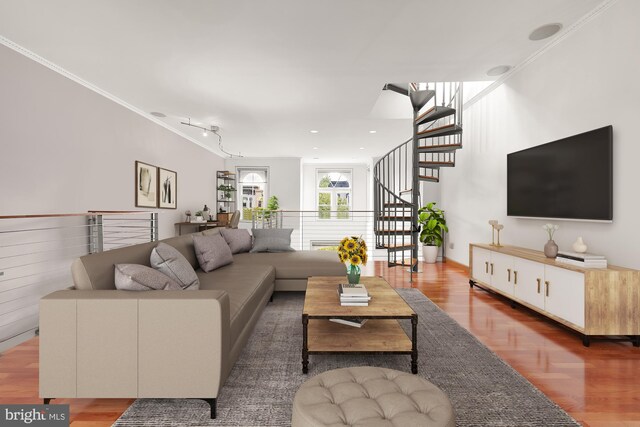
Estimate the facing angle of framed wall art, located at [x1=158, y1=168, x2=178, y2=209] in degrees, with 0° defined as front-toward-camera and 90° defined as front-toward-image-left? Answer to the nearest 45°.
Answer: approximately 315°

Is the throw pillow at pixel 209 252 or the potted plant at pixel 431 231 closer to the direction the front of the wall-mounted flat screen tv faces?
the throw pillow

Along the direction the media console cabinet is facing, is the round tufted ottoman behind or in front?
in front

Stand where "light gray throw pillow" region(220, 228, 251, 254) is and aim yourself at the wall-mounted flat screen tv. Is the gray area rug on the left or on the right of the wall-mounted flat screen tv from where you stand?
right

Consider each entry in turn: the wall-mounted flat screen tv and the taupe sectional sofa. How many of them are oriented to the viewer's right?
1

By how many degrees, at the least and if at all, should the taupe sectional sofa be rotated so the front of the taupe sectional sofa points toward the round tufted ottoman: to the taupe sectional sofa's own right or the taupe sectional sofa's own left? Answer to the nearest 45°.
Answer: approximately 45° to the taupe sectional sofa's own right

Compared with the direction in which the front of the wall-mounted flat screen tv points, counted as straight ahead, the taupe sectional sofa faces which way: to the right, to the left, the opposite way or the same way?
the opposite way

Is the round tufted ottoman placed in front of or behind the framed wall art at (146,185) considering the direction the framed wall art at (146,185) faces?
in front

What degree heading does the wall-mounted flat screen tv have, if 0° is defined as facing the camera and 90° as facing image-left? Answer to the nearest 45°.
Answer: approximately 45°

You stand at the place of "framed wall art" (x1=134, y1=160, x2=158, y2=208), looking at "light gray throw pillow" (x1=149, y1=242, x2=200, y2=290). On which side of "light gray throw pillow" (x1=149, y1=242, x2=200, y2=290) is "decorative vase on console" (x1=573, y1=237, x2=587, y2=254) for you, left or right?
left

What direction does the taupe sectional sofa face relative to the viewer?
to the viewer's right

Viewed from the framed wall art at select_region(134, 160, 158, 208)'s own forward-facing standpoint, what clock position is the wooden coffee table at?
The wooden coffee table is roughly at 1 o'clock from the framed wall art.

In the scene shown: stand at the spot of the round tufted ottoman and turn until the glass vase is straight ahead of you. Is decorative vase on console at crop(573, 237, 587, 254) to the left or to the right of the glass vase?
right

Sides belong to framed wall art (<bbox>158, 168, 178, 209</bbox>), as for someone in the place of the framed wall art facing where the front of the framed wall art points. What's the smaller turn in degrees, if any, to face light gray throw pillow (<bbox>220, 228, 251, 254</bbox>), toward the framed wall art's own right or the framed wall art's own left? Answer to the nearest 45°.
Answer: approximately 45° to the framed wall art's own right

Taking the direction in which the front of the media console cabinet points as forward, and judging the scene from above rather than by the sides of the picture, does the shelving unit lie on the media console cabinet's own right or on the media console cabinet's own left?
on the media console cabinet's own right

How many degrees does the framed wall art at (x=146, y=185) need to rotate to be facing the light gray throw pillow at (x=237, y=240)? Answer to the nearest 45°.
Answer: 0° — it already faces it
